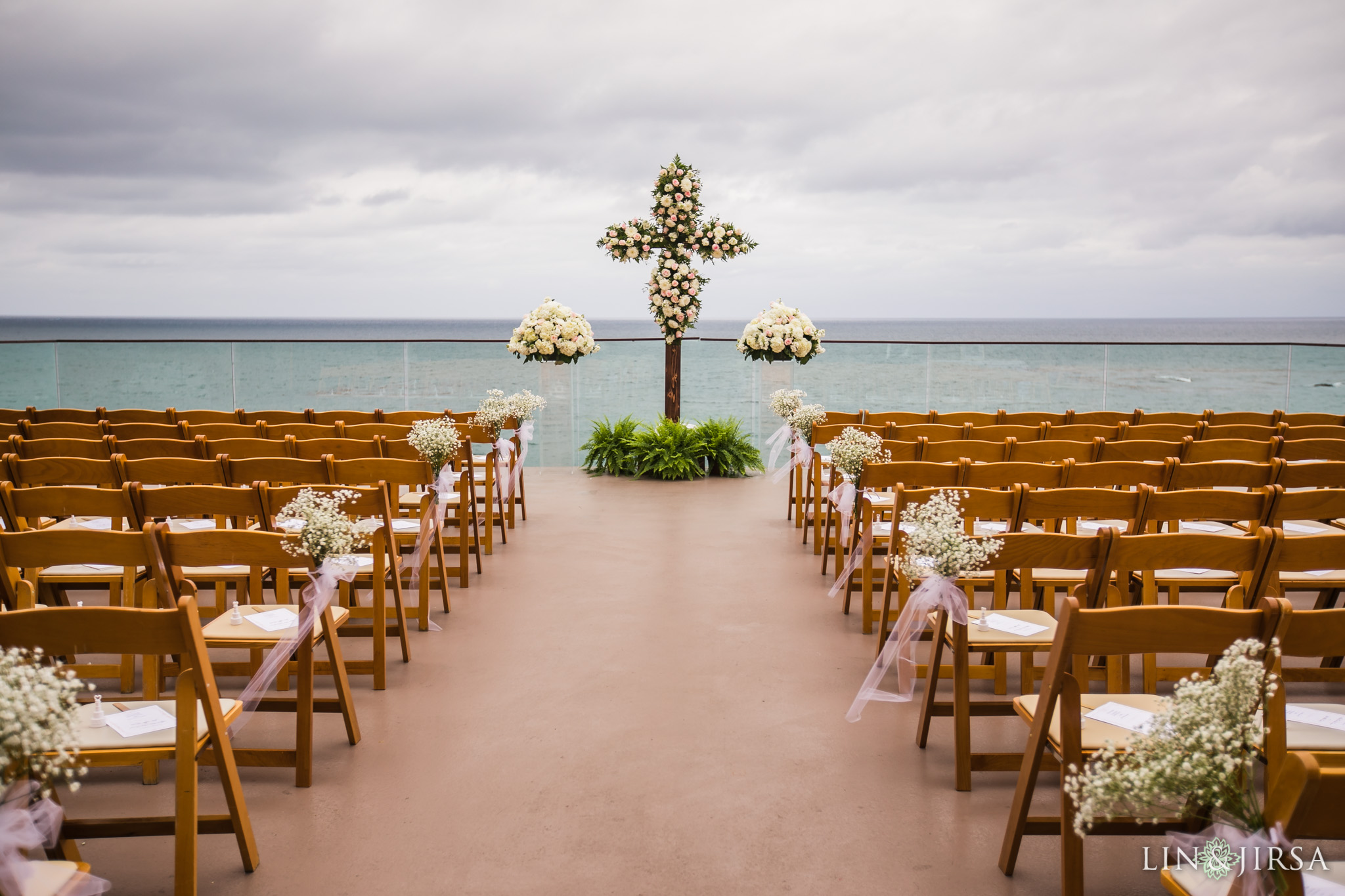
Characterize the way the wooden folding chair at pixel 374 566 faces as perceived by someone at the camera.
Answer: facing away from the viewer

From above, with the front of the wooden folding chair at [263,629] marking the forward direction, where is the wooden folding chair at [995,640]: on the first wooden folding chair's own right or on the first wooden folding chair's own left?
on the first wooden folding chair's own right

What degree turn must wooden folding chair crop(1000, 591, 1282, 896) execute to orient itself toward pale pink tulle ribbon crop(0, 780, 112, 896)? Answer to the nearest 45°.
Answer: approximately 90° to its left

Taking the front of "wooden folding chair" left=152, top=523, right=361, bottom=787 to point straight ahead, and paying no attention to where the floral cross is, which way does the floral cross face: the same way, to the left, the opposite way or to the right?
the opposite way

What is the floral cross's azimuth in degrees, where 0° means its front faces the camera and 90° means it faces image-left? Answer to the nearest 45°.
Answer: approximately 0°

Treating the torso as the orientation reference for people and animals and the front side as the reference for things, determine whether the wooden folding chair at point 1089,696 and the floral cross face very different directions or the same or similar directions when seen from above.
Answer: very different directions

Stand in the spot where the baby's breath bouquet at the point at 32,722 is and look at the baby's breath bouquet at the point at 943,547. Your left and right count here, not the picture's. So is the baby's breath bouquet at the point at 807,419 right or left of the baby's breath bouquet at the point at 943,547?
left

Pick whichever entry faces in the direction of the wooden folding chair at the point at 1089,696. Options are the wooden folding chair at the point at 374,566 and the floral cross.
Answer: the floral cross
